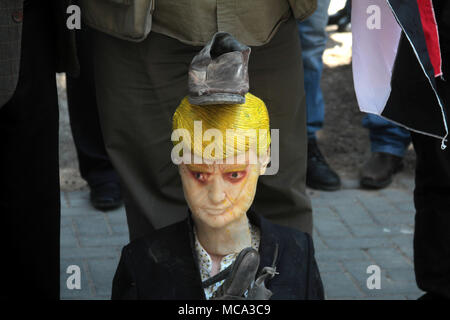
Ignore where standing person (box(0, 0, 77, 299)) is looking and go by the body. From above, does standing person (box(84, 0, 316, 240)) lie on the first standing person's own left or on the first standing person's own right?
on the first standing person's own left

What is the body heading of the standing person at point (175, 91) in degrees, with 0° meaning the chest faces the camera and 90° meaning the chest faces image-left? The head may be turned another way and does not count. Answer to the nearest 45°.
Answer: approximately 0°

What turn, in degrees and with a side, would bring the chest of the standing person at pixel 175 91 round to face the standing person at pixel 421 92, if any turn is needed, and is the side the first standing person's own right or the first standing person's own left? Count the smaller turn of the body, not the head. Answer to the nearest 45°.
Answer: approximately 45° to the first standing person's own left

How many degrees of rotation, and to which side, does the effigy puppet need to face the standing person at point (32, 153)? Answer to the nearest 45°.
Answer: approximately 135° to its right

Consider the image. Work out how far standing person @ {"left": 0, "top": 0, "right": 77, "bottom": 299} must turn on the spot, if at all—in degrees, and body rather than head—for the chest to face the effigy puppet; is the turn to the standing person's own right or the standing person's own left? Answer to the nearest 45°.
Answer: approximately 45° to the standing person's own left

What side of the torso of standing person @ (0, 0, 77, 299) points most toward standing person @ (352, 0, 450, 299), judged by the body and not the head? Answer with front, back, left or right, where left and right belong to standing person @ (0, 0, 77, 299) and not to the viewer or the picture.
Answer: left

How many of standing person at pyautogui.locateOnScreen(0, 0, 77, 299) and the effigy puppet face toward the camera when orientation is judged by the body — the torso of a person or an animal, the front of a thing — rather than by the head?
2
